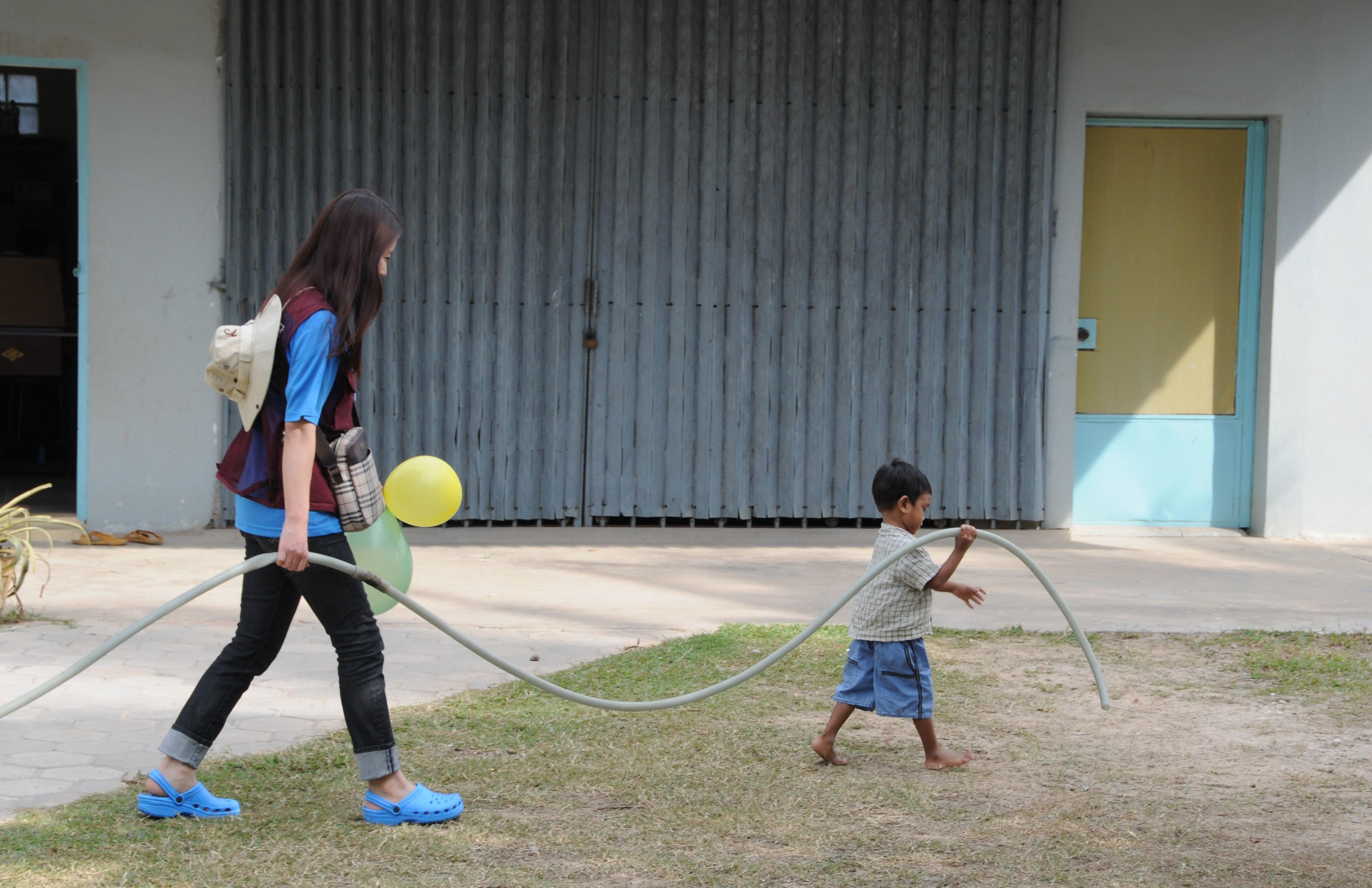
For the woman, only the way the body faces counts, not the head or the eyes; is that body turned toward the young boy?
yes

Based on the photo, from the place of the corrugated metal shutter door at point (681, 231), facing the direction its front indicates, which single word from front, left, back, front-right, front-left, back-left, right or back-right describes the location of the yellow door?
left

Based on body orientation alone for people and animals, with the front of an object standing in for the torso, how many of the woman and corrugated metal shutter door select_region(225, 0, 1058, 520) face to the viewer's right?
1

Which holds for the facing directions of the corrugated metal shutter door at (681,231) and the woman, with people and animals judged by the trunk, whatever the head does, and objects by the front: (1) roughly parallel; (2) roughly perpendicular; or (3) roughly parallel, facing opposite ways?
roughly perpendicular

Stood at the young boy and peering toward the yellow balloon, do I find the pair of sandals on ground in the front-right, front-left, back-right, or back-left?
front-right

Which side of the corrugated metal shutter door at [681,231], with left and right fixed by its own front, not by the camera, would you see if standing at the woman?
front

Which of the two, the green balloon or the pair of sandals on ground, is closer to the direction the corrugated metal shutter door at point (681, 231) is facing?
the green balloon

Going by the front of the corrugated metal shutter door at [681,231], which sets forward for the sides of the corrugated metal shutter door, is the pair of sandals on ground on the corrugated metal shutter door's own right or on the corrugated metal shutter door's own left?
on the corrugated metal shutter door's own right

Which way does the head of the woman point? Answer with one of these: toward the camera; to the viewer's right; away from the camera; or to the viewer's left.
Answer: to the viewer's right

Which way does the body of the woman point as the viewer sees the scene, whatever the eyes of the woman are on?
to the viewer's right

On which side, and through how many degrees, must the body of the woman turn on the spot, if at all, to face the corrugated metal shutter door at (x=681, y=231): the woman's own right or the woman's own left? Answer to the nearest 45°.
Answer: approximately 45° to the woman's own left

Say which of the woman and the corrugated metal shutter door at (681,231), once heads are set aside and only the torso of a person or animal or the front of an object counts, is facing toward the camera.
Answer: the corrugated metal shutter door

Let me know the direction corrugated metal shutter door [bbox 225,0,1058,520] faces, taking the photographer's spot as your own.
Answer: facing the viewer

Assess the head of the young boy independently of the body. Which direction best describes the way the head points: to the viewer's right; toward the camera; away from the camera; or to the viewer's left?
to the viewer's right

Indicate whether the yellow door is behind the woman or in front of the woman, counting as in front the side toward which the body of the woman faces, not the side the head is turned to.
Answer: in front

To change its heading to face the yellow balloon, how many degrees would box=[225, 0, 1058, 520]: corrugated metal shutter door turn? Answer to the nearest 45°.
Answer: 0° — it already faces it
